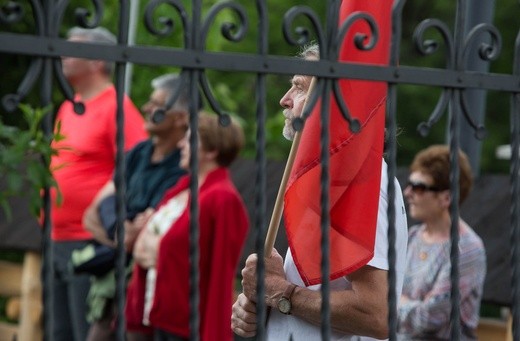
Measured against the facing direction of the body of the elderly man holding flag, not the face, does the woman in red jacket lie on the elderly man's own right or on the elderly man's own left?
on the elderly man's own right

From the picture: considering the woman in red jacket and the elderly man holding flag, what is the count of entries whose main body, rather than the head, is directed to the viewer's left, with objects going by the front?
2

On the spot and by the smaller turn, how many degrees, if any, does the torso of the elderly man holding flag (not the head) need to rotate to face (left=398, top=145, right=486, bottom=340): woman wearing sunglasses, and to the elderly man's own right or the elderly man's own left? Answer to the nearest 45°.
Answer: approximately 90° to the elderly man's own right

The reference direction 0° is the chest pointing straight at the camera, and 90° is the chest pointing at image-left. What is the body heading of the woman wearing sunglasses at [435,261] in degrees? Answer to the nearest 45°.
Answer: approximately 45°

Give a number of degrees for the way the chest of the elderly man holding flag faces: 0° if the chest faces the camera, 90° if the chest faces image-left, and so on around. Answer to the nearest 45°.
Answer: approximately 90°

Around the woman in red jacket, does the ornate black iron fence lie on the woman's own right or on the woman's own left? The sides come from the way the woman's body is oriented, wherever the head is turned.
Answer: on the woman's own left

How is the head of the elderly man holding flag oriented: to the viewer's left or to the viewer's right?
to the viewer's left

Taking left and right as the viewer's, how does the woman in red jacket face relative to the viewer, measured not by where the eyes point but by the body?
facing to the left of the viewer

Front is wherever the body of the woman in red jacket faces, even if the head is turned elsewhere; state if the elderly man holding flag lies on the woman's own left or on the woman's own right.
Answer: on the woman's own left
